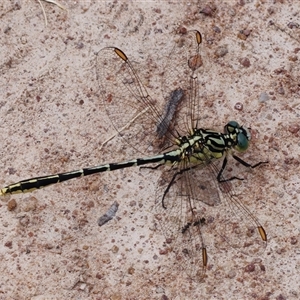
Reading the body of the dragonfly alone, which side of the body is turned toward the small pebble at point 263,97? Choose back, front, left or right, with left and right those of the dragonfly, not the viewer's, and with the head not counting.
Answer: front

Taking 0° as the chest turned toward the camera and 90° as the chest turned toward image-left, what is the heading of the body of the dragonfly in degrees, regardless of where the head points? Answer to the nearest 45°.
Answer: approximately 270°
